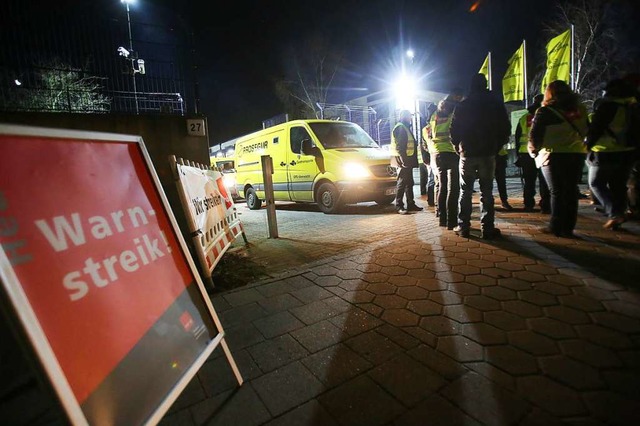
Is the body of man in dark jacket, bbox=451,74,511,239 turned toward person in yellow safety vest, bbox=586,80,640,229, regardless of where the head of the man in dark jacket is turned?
no

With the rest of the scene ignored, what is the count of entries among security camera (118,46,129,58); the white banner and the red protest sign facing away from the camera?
0

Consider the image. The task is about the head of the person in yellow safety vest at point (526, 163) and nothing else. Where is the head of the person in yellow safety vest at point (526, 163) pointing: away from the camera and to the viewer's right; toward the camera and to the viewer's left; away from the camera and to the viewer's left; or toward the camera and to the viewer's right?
away from the camera and to the viewer's left

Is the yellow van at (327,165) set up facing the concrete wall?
no

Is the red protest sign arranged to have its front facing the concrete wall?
no

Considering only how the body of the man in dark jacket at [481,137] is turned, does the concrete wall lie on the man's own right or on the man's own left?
on the man's own left

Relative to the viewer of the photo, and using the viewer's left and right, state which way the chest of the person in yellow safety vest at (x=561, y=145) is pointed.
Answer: facing away from the viewer and to the left of the viewer

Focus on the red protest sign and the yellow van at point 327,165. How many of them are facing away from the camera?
0

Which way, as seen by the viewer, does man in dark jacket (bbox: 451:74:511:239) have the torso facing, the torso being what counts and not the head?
away from the camera

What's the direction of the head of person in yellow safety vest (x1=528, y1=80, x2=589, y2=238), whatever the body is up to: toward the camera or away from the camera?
away from the camera

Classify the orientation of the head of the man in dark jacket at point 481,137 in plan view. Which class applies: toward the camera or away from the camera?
away from the camera

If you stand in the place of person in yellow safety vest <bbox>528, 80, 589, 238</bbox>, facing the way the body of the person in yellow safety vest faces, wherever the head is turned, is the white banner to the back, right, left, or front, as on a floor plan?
left

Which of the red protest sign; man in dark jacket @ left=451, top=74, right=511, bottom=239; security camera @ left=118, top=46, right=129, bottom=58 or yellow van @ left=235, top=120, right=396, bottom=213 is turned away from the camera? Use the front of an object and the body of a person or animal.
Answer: the man in dark jacket

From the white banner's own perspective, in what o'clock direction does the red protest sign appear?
The red protest sign is roughly at 2 o'clock from the white banner.

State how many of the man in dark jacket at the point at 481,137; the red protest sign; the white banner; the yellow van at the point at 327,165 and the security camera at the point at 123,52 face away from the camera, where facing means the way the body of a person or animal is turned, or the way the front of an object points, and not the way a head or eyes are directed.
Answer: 1

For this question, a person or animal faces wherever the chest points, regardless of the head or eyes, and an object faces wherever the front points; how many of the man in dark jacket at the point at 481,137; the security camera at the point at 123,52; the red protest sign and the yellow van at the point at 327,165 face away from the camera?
1

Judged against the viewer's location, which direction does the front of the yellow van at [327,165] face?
facing the viewer and to the right of the viewer

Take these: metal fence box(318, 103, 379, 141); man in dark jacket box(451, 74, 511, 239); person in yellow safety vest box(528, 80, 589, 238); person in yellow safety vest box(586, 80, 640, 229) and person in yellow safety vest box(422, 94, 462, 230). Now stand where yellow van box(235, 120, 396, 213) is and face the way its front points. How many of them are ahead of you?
4

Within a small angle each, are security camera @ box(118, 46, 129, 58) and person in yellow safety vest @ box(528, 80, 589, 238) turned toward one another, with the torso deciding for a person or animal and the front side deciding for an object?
no
